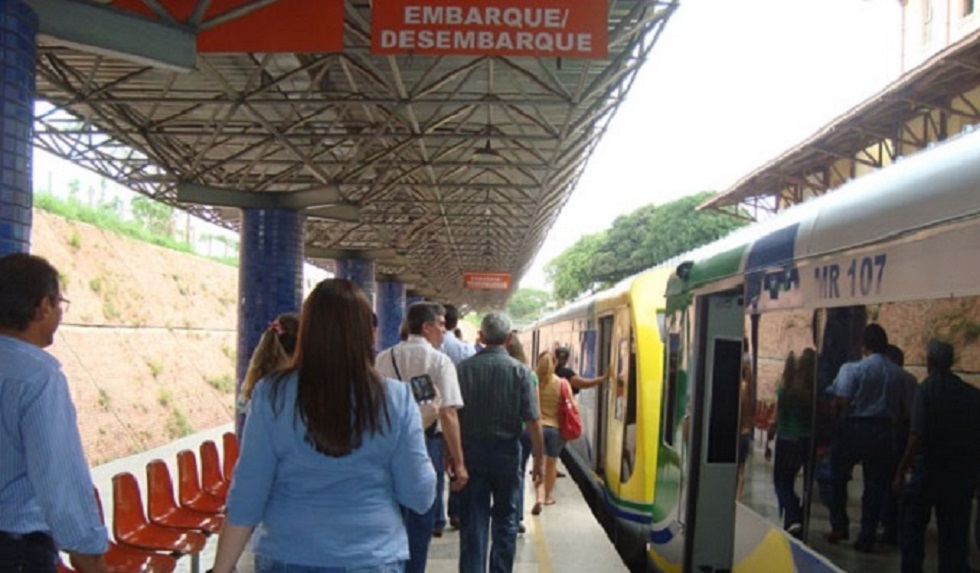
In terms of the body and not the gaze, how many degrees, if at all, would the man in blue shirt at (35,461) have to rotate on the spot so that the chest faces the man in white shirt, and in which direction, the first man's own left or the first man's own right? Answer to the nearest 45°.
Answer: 0° — they already face them

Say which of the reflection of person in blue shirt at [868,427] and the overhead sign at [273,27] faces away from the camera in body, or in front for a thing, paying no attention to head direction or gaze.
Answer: the reflection of person in blue shirt

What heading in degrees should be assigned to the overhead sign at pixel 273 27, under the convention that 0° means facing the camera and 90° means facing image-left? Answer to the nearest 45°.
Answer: approximately 0°

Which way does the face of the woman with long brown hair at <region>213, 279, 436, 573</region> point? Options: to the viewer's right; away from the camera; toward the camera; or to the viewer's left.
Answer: away from the camera

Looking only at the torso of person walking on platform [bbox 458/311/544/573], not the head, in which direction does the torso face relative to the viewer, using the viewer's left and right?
facing away from the viewer

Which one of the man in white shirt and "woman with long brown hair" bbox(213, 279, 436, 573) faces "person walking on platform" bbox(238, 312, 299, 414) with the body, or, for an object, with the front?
the woman with long brown hair

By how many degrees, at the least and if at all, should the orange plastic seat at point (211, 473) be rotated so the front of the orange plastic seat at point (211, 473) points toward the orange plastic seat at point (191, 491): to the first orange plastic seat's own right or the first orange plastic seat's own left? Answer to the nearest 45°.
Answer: approximately 45° to the first orange plastic seat's own right

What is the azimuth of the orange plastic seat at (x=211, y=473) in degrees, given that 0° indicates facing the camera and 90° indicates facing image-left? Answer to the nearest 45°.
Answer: approximately 315°

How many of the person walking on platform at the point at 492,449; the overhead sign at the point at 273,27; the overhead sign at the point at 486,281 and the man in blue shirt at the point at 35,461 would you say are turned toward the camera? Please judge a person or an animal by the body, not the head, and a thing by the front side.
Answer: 2

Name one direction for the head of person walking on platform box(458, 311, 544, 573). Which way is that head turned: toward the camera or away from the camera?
away from the camera

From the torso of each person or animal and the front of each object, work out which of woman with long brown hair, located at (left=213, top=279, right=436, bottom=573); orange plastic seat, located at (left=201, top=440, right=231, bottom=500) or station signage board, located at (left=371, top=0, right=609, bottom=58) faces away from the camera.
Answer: the woman with long brown hair
